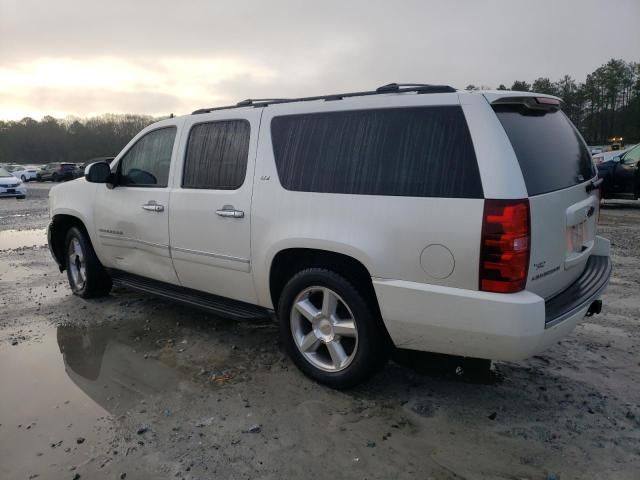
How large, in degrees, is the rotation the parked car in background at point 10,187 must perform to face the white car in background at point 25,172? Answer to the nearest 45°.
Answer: approximately 135° to its left

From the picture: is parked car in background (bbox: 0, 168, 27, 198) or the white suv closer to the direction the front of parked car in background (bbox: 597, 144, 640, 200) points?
the parked car in background

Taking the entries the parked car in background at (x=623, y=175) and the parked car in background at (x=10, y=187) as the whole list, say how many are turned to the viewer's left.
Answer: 1

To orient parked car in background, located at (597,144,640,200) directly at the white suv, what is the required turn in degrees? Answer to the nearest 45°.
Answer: approximately 90° to its left

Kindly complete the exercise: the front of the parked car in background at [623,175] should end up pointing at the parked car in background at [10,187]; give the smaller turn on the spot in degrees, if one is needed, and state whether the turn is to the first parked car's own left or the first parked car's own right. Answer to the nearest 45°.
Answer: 0° — it already faces it

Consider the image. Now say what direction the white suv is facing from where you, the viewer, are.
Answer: facing away from the viewer and to the left of the viewer

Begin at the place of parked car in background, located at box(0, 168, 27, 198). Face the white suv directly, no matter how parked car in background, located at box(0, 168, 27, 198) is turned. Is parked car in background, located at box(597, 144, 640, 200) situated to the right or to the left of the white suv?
left

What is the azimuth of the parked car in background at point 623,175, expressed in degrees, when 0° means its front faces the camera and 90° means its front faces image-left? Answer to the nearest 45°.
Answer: approximately 90°

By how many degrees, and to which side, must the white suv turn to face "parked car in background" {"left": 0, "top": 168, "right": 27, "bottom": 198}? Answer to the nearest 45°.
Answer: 0° — it already faces it
